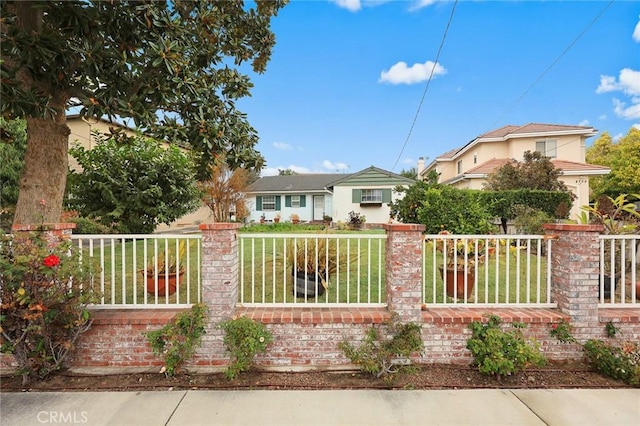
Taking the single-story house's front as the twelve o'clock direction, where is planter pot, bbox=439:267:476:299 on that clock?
The planter pot is roughly at 12 o'clock from the single-story house.

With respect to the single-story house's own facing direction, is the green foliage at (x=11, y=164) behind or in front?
in front

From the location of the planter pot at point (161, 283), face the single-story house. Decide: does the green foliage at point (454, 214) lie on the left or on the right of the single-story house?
right

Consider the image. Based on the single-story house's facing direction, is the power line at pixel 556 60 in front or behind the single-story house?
in front

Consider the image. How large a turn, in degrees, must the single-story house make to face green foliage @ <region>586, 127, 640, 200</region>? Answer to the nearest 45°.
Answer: approximately 90° to its left

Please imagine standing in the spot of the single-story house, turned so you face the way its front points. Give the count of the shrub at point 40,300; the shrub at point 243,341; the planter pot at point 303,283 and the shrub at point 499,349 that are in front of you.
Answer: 4

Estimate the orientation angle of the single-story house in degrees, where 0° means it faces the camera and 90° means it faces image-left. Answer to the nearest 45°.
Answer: approximately 0°

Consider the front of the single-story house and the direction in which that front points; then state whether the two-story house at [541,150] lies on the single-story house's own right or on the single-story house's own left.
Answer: on the single-story house's own left

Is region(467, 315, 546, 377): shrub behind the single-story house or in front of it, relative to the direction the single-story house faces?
in front

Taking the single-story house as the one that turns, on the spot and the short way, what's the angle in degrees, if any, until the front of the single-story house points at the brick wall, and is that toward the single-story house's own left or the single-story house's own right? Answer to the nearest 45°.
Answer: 0° — it already faces it

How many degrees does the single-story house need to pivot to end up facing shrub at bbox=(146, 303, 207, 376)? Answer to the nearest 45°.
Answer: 0° — it already faces it
